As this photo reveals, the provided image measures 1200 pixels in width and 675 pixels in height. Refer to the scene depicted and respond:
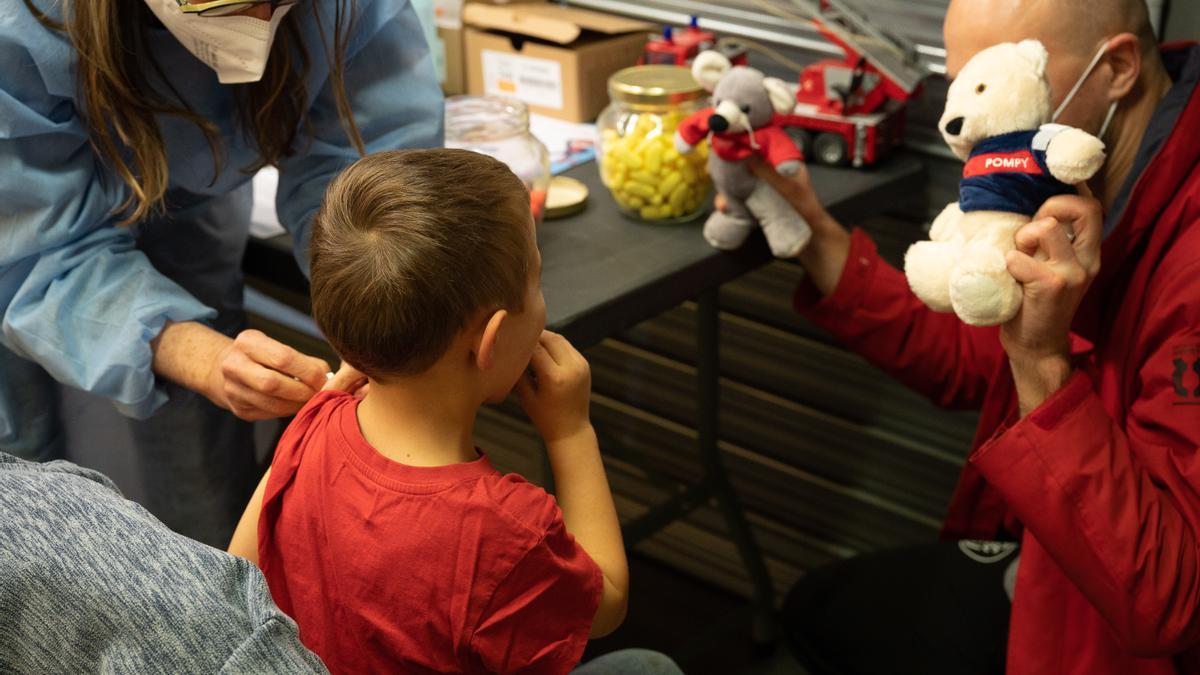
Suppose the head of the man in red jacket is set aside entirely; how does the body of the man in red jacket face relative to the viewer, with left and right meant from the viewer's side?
facing to the left of the viewer

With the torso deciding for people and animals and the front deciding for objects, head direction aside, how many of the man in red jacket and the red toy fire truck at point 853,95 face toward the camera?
0

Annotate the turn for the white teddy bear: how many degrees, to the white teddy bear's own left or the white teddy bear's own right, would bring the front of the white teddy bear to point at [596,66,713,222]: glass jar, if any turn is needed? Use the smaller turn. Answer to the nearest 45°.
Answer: approximately 90° to the white teddy bear's own right

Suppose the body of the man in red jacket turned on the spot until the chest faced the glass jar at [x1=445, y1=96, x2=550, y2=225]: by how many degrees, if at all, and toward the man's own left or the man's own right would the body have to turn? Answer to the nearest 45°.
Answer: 0° — they already face it

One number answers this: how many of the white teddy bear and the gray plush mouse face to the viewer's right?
0

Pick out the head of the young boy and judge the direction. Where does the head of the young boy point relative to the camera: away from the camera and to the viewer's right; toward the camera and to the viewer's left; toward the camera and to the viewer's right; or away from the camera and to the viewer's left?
away from the camera and to the viewer's right

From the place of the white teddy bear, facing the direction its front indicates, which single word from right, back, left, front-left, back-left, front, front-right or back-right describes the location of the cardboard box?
right

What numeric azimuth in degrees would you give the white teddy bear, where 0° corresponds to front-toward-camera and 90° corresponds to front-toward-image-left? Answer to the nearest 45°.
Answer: approximately 45°

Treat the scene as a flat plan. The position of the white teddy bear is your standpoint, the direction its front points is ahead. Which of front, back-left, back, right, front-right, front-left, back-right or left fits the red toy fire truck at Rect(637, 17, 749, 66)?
right
